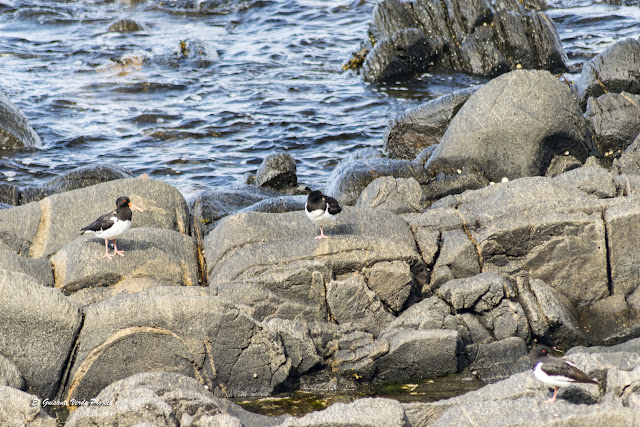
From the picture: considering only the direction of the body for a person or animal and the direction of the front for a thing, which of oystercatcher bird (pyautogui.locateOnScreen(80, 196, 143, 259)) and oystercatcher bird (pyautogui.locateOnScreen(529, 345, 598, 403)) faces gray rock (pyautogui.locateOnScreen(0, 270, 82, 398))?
oystercatcher bird (pyautogui.locateOnScreen(529, 345, 598, 403))

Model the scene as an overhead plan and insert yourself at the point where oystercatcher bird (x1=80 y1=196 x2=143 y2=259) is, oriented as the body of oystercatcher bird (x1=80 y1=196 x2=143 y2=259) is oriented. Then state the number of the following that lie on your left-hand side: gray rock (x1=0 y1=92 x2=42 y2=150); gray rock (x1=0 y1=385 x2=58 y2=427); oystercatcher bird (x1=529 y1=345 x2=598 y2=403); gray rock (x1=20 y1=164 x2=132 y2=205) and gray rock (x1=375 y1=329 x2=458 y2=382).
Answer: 2

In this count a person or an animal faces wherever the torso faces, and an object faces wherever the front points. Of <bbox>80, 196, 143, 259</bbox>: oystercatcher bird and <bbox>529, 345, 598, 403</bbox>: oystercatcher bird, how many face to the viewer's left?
1

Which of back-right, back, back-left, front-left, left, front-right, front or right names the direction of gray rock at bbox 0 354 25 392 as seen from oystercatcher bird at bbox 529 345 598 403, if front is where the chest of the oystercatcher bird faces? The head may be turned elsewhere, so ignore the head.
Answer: front

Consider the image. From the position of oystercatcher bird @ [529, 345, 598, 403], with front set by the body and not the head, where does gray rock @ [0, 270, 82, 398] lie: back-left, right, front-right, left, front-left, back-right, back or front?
front

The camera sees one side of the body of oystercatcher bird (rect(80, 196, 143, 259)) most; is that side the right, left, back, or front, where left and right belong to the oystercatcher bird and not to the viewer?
right

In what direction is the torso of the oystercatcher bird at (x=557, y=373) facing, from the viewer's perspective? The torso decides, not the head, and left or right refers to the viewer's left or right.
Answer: facing to the left of the viewer

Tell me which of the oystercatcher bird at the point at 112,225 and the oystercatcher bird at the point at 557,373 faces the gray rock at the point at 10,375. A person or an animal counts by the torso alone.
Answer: the oystercatcher bird at the point at 557,373

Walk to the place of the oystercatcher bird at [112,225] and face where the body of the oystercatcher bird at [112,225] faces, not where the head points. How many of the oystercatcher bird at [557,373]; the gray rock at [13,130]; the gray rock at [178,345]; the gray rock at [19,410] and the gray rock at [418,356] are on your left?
1

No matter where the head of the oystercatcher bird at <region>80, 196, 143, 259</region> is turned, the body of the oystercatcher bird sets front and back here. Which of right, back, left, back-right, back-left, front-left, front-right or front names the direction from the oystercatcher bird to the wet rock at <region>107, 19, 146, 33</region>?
left

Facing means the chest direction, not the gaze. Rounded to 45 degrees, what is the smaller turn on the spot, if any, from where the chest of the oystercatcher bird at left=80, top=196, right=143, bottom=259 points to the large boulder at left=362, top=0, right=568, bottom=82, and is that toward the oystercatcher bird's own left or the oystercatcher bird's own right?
approximately 45° to the oystercatcher bird's own left

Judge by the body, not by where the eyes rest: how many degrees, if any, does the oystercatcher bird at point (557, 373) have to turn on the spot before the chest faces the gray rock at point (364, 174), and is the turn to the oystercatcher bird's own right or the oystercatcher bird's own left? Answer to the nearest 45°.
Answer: approximately 45° to the oystercatcher bird's own right

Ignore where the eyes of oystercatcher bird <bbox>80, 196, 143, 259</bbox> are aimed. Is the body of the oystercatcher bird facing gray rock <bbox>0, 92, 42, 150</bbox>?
no

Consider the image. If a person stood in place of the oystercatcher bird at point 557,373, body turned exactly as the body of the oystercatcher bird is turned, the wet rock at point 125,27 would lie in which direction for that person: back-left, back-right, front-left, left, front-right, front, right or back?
front-right

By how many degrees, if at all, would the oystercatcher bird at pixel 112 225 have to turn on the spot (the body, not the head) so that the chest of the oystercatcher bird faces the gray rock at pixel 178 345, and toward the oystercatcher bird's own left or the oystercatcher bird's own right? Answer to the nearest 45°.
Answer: approximately 90° to the oystercatcher bird's own right

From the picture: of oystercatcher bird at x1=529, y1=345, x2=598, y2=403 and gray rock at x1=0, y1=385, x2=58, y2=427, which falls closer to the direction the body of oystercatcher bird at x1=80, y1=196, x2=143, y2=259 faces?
the oystercatcher bird

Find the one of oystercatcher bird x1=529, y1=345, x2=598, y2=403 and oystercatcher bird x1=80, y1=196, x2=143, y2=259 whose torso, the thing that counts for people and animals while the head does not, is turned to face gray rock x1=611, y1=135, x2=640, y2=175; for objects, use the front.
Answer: oystercatcher bird x1=80, y1=196, x2=143, y2=259

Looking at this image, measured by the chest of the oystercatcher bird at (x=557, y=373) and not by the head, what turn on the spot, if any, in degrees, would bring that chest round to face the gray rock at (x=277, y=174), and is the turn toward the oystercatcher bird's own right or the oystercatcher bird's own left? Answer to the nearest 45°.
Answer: approximately 45° to the oystercatcher bird's own right

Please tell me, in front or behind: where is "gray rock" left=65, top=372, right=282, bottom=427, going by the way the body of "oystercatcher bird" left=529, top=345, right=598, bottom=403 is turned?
in front

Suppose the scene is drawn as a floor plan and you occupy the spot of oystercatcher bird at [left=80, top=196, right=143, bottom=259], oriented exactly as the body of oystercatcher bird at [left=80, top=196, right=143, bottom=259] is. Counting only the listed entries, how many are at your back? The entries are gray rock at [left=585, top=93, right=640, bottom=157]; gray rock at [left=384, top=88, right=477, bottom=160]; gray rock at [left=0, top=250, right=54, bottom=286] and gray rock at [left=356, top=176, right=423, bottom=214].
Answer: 1
